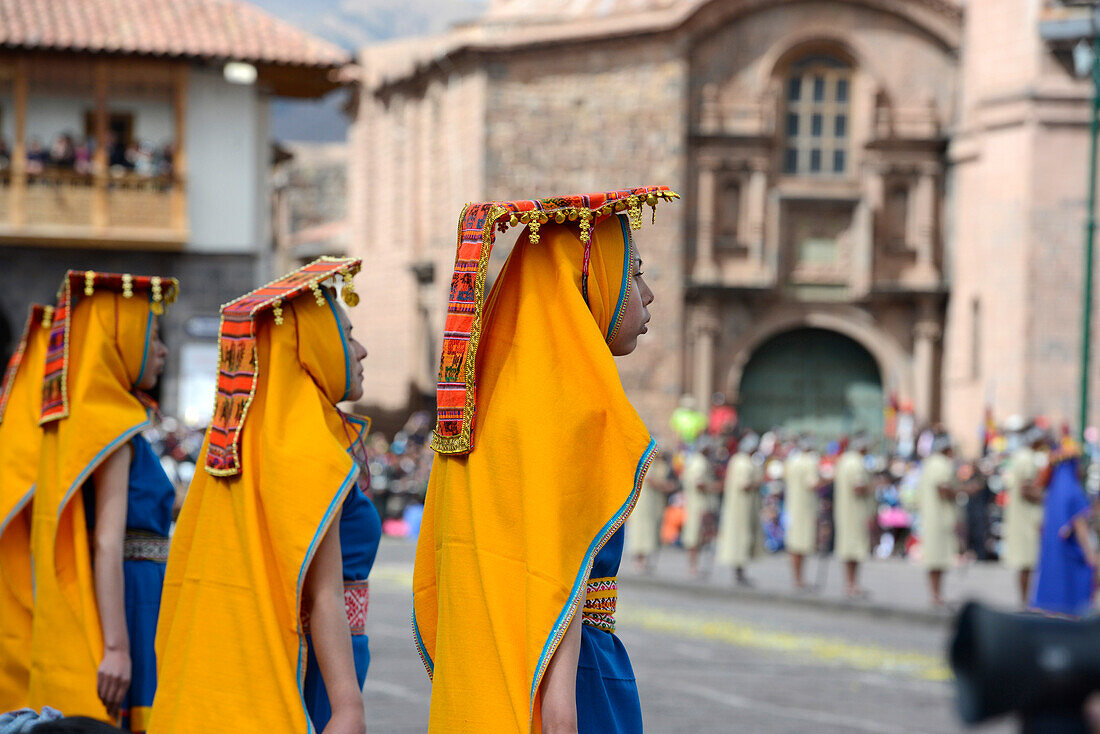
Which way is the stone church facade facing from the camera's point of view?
toward the camera

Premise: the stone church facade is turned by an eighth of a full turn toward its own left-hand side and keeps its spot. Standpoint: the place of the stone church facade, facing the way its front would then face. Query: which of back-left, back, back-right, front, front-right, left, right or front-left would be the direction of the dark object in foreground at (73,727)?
front-right

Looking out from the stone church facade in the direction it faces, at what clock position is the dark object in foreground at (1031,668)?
The dark object in foreground is roughly at 12 o'clock from the stone church facade.

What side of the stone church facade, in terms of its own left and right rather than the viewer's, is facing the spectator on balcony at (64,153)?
right

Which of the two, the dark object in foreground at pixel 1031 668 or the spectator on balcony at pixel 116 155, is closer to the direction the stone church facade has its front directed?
the dark object in foreground

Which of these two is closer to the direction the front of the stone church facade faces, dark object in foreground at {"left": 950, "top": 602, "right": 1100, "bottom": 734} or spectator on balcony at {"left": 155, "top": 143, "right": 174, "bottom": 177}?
the dark object in foreground

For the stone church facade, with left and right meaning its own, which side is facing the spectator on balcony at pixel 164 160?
right
